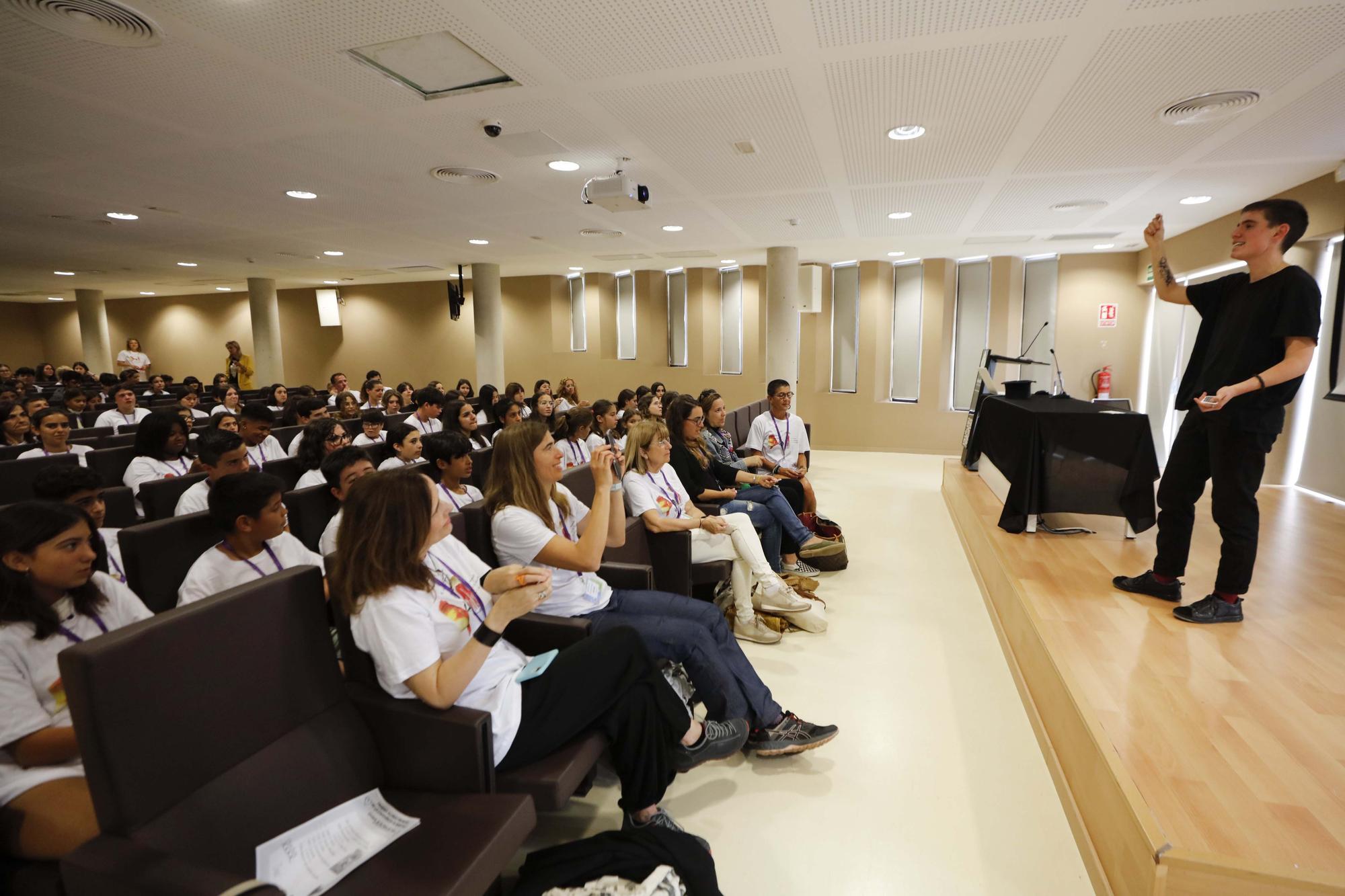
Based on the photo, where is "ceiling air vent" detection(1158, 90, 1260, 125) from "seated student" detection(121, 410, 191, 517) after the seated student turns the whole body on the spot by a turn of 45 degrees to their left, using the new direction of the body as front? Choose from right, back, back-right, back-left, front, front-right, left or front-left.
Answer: front-right

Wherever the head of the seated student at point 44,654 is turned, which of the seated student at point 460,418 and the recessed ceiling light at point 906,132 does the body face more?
the recessed ceiling light

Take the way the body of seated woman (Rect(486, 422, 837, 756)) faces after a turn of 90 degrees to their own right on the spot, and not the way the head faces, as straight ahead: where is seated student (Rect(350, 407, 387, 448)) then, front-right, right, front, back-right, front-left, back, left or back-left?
back-right

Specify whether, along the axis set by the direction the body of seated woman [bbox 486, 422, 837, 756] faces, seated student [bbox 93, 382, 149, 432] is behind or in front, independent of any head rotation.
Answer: behind

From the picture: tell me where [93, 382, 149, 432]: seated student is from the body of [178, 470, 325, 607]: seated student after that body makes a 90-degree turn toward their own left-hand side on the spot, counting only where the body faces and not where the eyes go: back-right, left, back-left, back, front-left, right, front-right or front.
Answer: front-left

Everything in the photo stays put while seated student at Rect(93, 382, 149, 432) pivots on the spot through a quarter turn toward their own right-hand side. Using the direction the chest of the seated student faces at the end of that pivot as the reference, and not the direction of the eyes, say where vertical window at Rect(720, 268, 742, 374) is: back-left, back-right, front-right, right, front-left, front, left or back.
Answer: back-left

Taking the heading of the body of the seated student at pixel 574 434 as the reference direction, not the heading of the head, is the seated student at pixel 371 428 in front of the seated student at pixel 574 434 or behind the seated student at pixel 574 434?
behind

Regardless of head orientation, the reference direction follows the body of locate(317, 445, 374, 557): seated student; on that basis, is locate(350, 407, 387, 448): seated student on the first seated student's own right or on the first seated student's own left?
on the first seated student's own left

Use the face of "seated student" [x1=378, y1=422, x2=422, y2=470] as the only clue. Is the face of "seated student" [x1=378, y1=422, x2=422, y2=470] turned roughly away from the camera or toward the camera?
toward the camera

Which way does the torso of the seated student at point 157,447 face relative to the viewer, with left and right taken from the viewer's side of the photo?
facing the viewer and to the right of the viewer

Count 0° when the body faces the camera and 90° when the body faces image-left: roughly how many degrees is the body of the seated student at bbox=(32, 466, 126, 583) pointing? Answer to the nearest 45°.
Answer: approximately 315°

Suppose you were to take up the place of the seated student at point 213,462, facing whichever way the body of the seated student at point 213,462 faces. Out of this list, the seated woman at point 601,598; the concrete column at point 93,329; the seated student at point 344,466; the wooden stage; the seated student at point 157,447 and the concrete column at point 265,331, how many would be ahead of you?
3

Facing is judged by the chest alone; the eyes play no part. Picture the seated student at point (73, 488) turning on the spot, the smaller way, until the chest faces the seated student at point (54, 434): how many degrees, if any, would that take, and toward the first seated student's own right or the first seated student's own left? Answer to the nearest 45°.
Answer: approximately 135° to the first seated student's own left

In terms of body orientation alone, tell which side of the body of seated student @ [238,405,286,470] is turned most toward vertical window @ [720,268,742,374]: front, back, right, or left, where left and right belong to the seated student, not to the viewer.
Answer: left

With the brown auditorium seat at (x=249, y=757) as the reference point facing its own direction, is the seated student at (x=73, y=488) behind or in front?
behind

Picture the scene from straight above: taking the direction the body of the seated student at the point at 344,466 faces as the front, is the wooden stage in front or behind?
in front

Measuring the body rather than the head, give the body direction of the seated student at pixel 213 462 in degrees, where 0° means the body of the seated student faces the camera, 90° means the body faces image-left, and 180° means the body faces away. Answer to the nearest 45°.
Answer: approximately 315°

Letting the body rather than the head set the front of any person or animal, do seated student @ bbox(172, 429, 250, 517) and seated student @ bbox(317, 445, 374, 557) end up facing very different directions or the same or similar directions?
same or similar directions

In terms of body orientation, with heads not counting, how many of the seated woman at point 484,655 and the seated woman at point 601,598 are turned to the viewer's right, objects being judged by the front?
2

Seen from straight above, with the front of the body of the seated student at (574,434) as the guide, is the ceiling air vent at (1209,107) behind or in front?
in front

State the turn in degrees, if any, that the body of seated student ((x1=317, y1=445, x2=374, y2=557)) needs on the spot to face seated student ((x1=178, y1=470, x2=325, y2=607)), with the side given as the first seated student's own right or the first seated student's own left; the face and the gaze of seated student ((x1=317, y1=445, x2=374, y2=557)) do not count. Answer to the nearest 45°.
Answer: approximately 90° to the first seated student's own right
